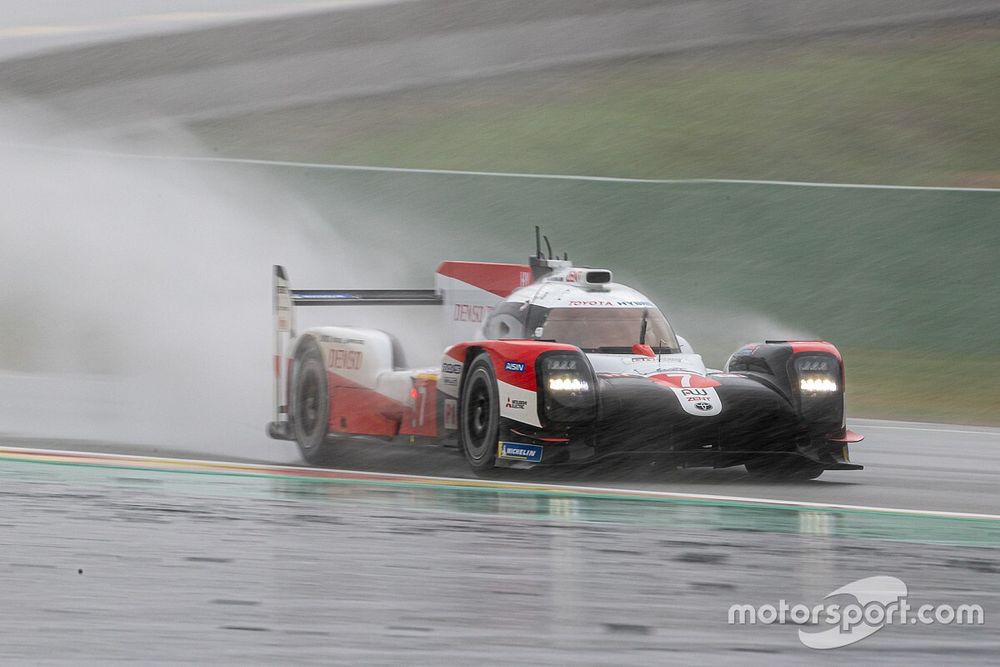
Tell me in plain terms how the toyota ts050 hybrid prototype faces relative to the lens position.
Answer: facing the viewer and to the right of the viewer
